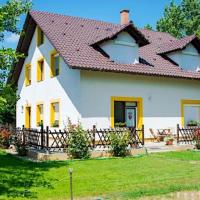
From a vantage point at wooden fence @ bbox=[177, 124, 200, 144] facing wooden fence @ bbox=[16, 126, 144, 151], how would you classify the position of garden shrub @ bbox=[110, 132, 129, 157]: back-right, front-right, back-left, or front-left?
front-left

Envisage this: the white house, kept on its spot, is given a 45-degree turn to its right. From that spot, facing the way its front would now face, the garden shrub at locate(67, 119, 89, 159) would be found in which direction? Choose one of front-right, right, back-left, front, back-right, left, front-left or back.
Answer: front

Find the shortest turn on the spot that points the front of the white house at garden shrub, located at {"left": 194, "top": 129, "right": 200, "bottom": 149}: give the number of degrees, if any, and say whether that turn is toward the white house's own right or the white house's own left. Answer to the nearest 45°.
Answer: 0° — it already faces it
